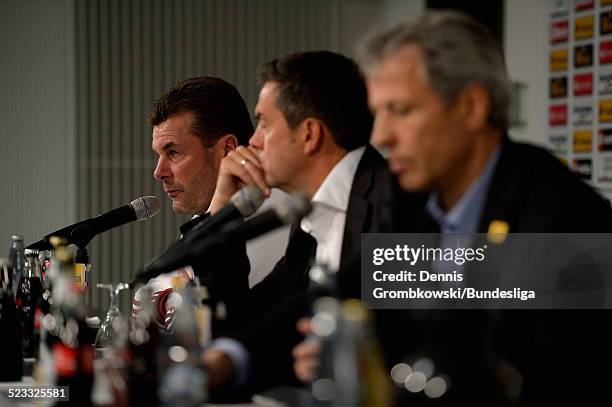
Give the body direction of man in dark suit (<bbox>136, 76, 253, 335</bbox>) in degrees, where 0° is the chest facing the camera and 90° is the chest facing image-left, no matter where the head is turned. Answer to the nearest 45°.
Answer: approximately 45°

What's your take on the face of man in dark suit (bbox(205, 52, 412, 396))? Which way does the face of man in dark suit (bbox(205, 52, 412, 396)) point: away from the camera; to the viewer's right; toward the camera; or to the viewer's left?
to the viewer's left

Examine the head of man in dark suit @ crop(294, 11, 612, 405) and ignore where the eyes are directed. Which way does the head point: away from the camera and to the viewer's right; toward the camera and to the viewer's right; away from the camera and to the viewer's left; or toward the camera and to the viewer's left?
toward the camera and to the viewer's left

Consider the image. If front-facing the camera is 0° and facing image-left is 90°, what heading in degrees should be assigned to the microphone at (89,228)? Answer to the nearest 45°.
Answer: approximately 270°

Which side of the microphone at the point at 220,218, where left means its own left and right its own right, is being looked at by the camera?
right

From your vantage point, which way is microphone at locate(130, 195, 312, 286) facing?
to the viewer's right

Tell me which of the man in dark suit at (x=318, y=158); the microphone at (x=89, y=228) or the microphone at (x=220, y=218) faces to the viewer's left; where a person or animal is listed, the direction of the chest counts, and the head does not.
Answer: the man in dark suit

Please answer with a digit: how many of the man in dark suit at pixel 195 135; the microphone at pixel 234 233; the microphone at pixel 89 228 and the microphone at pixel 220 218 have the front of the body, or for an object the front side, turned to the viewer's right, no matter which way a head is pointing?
3

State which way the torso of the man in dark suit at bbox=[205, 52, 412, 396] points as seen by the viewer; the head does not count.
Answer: to the viewer's left

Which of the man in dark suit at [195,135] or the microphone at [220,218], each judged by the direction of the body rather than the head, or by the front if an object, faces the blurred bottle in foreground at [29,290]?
the man in dark suit

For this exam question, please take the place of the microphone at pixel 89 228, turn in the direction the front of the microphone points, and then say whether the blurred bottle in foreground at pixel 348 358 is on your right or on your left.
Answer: on your right
